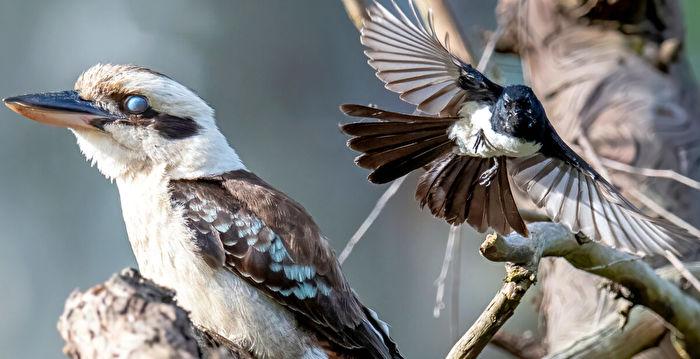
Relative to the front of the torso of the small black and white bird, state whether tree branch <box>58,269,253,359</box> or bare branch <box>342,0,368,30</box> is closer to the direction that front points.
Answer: the tree branch

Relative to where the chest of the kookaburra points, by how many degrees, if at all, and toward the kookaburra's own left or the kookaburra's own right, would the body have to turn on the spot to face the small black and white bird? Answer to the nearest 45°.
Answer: approximately 180°

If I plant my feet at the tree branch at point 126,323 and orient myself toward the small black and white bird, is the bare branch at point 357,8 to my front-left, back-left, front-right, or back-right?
front-left

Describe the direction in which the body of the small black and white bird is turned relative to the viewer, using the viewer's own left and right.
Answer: facing the viewer and to the right of the viewer

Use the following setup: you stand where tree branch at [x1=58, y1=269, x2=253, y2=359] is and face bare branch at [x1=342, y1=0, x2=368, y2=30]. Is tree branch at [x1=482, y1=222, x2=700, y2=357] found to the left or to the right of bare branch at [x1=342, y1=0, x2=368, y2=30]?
right

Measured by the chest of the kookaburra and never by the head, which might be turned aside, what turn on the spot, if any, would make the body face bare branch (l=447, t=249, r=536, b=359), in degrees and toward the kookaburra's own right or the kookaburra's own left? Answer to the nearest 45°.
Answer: approximately 135° to the kookaburra's own left

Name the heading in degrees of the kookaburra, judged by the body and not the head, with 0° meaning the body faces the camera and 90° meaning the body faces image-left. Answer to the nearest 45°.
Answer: approximately 90°

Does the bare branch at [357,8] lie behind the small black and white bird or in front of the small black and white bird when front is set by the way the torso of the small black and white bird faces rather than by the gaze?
behind

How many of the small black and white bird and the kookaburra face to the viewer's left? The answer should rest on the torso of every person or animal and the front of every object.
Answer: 1

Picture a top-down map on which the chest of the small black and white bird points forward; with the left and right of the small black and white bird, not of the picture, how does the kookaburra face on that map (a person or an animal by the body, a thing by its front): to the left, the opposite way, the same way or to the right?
to the right

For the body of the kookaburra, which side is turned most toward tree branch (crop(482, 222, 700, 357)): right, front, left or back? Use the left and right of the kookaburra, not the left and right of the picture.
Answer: back
